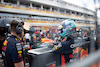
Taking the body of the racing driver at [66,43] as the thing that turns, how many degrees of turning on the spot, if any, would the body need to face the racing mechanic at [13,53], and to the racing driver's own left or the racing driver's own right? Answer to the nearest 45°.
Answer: approximately 45° to the racing driver's own left

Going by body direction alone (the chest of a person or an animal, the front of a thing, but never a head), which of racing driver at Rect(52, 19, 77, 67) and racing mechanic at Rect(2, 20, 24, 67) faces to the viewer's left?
racing driver at Rect(52, 19, 77, 67)

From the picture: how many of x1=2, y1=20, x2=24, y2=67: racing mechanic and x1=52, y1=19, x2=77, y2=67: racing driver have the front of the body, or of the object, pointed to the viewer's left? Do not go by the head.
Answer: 1

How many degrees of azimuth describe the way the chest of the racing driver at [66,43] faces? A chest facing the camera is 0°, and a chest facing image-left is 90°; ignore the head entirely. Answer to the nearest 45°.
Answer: approximately 90°

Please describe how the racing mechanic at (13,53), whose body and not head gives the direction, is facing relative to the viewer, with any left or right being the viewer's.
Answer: facing away from the viewer and to the right of the viewer
